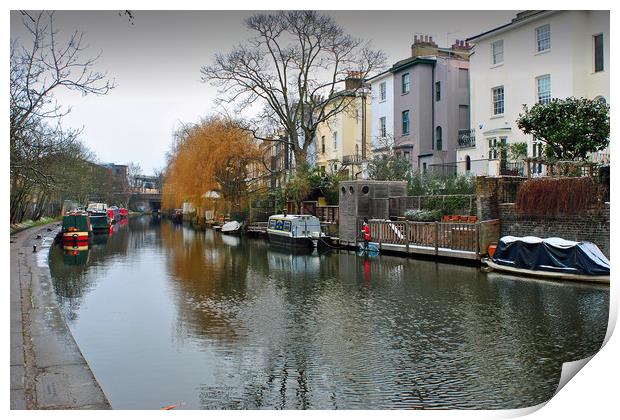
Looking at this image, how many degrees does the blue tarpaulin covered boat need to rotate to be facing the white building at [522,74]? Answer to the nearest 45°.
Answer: approximately 90° to its right

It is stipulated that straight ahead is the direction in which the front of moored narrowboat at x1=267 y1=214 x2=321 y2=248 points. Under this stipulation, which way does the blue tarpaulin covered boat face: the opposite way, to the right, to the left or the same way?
the opposite way

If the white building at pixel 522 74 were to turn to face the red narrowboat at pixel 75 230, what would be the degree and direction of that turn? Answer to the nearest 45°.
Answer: approximately 45° to its right

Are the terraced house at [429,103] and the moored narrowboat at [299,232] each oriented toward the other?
no

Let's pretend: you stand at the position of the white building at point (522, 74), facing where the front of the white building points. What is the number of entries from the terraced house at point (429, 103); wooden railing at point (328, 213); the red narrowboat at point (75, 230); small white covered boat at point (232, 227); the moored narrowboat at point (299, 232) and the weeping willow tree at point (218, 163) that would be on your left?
0

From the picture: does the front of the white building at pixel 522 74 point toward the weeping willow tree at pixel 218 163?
no

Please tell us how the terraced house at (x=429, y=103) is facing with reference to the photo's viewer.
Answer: facing the viewer and to the left of the viewer

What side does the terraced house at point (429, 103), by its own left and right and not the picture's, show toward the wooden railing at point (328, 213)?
front

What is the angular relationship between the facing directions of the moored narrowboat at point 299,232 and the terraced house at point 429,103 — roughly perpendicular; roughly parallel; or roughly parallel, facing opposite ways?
roughly perpendicular

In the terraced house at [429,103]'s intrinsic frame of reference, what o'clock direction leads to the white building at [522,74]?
The white building is roughly at 10 o'clock from the terraced house.

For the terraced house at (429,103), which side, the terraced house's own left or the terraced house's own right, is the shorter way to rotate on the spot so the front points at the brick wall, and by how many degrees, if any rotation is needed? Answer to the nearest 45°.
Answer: approximately 45° to the terraced house's own left

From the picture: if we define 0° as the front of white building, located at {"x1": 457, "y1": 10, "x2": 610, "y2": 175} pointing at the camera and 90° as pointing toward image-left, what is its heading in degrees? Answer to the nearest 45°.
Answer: approximately 45°

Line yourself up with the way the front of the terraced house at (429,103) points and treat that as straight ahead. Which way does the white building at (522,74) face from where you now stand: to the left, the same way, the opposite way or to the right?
the same way

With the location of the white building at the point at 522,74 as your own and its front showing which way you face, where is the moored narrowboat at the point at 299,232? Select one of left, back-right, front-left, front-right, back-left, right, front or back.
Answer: front-right

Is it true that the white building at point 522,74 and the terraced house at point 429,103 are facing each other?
no

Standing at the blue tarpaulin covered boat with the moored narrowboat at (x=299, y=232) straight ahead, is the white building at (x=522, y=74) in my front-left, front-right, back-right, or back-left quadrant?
front-right
